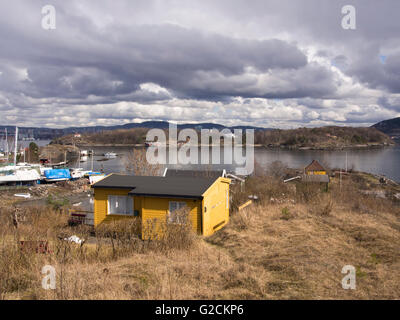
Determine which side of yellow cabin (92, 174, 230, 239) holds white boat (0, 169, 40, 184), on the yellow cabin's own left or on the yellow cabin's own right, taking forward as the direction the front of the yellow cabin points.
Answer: on the yellow cabin's own right

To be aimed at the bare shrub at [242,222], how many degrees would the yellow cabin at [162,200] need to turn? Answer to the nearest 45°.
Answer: approximately 90° to its left

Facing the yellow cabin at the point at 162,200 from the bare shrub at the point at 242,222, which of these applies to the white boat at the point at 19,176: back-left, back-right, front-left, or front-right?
front-right

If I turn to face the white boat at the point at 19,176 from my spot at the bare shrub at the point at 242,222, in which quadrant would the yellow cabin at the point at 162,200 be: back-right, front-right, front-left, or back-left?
front-left

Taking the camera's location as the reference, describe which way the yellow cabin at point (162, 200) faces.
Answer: facing the viewer and to the left of the viewer
